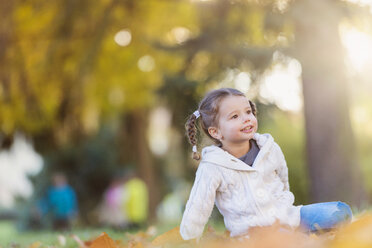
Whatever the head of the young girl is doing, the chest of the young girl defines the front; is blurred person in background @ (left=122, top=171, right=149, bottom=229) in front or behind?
behind

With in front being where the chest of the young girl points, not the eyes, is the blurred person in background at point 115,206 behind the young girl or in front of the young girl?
behind

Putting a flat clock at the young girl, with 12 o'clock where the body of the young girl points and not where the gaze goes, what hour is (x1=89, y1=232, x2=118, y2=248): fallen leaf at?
The fallen leaf is roughly at 4 o'clock from the young girl.

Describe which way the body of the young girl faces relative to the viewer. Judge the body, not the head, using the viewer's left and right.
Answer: facing the viewer and to the right of the viewer

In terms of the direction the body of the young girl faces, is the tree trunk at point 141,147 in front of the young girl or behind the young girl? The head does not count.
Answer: behind

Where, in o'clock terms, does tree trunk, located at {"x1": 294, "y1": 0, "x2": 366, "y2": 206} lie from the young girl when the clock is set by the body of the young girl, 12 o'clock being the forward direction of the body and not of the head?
The tree trunk is roughly at 8 o'clock from the young girl.

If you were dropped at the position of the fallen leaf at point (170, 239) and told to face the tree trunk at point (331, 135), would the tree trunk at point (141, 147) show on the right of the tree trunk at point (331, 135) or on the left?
left
